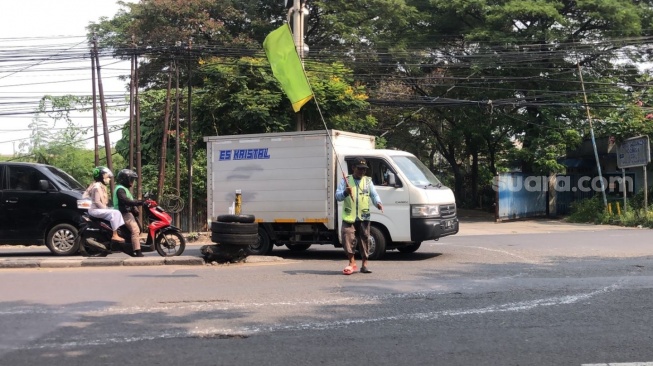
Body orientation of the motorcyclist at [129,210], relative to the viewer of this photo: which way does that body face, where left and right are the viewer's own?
facing to the right of the viewer

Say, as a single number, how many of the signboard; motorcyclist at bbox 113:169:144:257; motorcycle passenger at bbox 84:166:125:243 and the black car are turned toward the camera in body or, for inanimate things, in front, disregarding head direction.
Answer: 1

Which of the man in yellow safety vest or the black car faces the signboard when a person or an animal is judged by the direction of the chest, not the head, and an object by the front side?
the black car

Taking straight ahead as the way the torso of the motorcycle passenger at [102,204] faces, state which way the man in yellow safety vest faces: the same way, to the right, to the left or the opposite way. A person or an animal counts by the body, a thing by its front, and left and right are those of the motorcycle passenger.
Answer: to the right

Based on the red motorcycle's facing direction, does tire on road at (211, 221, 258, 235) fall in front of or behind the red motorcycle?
in front

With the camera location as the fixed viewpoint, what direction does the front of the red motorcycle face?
facing to the right of the viewer

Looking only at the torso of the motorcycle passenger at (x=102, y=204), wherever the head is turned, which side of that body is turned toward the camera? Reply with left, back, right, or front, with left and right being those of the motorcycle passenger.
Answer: right

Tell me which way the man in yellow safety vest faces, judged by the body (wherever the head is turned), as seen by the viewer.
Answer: toward the camera

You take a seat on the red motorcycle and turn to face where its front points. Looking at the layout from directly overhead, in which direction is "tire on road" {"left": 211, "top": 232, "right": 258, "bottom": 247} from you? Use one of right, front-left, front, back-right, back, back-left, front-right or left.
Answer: front-right

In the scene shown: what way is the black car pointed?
to the viewer's right

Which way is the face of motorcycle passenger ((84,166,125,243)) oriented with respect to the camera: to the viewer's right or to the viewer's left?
to the viewer's right

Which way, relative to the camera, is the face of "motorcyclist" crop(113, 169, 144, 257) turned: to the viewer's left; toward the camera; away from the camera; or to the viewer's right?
to the viewer's right

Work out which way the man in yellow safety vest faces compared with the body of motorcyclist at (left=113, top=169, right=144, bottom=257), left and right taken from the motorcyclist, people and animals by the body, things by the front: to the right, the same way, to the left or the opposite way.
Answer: to the right

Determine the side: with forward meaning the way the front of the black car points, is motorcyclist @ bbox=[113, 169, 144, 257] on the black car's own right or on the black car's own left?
on the black car's own right

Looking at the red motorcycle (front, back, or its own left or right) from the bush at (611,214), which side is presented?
front
